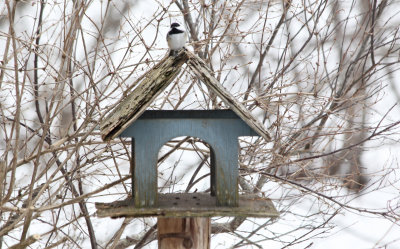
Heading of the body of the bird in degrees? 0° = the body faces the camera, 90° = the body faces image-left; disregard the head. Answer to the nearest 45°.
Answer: approximately 0°
